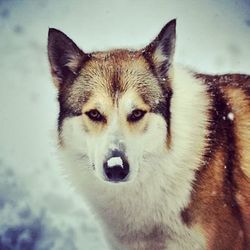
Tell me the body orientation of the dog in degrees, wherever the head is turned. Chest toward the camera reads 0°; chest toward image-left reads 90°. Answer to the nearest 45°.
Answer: approximately 45°
